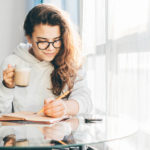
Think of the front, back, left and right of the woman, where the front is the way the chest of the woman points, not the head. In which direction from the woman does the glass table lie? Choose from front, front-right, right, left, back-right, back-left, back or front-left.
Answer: front

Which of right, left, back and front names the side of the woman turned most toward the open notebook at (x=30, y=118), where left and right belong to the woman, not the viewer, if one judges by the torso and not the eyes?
front

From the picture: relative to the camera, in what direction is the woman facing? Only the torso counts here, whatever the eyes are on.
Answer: toward the camera
